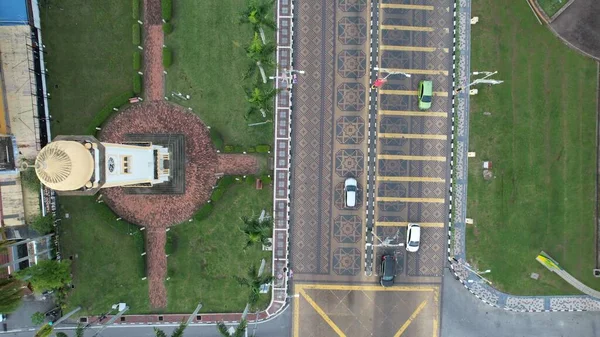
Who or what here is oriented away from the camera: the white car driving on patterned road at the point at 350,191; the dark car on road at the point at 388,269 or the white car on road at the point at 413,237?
the white car driving on patterned road at the point at 350,191

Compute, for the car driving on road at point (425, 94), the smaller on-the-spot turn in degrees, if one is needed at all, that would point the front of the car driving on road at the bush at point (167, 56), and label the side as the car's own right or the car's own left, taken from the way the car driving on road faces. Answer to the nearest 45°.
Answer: approximately 90° to the car's own right

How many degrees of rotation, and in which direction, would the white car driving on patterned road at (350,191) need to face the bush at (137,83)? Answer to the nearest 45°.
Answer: approximately 90° to its left

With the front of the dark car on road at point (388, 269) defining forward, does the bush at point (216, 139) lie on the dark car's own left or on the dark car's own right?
on the dark car's own right

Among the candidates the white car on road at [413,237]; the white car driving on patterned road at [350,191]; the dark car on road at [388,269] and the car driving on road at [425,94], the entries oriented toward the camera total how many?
3

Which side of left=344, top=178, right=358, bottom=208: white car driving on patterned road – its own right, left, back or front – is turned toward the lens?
back

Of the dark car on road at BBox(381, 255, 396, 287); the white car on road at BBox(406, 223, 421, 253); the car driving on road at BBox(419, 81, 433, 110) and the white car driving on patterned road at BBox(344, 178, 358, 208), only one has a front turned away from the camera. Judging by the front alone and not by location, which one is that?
the white car driving on patterned road at BBox(344, 178, 358, 208)

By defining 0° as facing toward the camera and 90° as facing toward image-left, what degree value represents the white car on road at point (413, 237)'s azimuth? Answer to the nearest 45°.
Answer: approximately 0°

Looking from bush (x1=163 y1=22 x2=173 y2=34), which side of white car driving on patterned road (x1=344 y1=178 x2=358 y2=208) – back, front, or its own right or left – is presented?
left

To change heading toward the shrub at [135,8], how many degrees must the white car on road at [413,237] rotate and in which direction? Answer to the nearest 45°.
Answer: approximately 90° to its right
